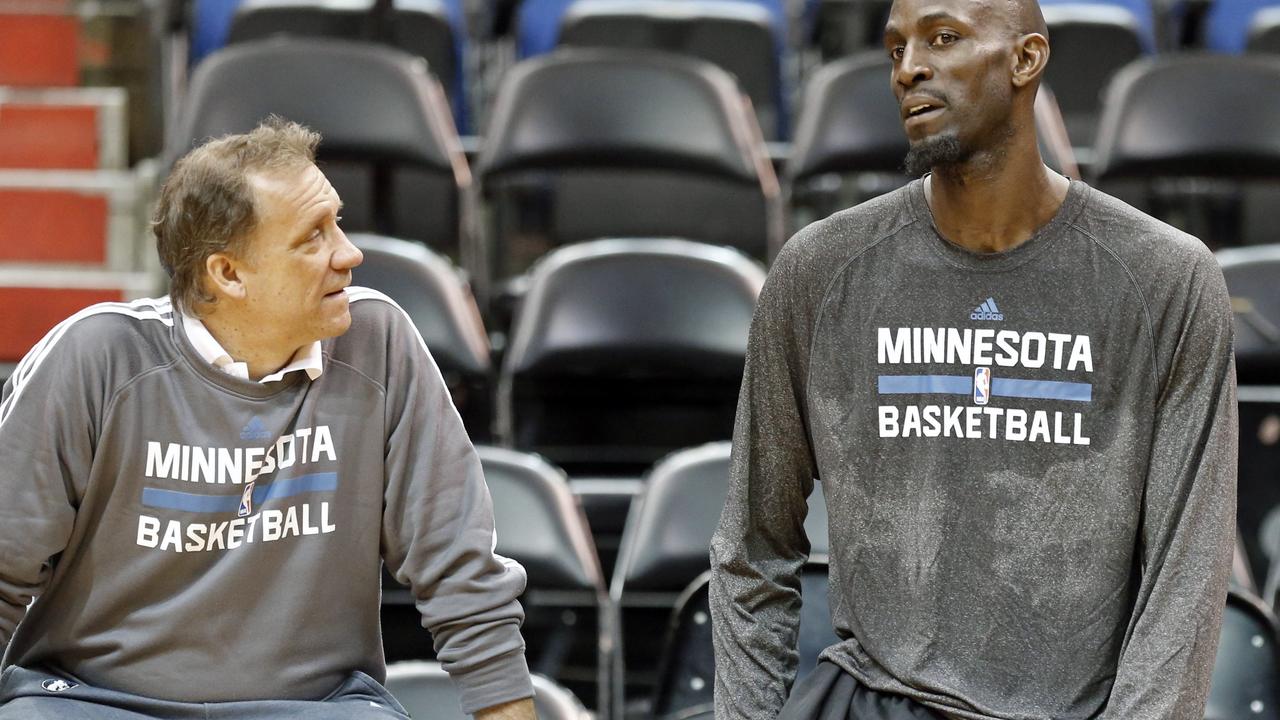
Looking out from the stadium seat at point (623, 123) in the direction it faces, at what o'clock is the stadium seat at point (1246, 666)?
the stadium seat at point (1246, 666) is roughly at 11 o'clock from the stadium seat at point (623, 123).

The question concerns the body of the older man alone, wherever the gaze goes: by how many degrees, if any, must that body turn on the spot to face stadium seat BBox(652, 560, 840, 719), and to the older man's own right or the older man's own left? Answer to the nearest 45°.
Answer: approximately 135° to the older man's own left

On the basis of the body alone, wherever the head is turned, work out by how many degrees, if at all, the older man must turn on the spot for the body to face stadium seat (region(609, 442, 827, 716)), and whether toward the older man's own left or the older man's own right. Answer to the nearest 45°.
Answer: approximately 135° to the older man's own left

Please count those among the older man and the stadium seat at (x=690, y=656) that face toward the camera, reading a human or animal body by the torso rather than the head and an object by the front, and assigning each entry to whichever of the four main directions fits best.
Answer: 2

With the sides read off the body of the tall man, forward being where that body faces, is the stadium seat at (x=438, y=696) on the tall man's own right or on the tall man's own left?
on the tall man's own right

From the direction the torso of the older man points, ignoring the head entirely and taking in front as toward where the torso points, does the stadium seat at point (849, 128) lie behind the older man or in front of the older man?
behind

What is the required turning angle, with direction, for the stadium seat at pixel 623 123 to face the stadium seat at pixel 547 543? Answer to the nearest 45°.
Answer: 0° — it already faces it

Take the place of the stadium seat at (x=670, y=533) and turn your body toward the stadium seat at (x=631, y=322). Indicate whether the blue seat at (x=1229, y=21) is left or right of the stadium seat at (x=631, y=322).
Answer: right

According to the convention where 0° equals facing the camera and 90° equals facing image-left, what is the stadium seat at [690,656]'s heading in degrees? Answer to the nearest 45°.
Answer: approximately 0°
